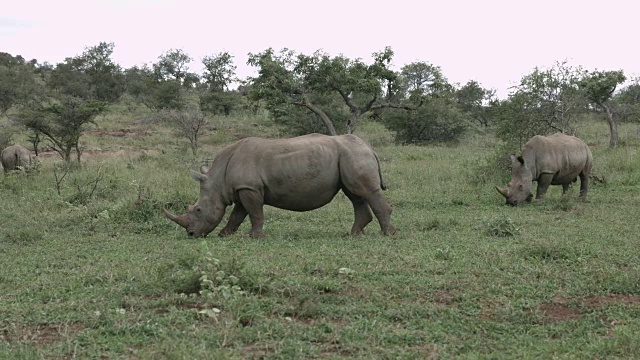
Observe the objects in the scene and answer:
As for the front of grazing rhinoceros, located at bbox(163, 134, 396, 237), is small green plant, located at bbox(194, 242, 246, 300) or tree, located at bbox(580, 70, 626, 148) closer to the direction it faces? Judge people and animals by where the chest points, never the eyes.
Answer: the small green plant

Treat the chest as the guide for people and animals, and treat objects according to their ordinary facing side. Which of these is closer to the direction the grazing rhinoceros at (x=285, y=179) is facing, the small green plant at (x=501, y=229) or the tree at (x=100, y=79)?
the tree

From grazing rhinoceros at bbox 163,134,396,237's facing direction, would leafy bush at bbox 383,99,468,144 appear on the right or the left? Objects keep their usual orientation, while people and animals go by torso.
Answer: on its right

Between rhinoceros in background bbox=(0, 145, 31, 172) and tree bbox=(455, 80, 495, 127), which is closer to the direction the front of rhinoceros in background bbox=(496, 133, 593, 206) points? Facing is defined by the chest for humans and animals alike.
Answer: the rhinoceros in background

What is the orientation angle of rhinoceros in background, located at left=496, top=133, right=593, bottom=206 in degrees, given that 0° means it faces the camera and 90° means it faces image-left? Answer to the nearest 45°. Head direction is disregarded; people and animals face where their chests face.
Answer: approximately 45°

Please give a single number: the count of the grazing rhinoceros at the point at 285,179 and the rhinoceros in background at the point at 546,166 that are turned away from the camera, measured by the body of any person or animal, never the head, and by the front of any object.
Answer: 0

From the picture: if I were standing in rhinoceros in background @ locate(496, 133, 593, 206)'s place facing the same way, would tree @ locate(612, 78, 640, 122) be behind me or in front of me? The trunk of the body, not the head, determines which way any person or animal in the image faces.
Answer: behind

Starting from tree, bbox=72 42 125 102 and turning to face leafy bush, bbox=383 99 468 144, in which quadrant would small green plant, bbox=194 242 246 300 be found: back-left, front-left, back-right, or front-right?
front-right

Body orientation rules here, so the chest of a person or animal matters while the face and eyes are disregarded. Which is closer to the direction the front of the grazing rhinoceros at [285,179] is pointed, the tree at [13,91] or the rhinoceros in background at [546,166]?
the tree

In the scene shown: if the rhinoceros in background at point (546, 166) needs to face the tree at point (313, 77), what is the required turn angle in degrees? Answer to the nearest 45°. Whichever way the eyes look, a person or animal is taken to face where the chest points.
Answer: approximately 90° to its right

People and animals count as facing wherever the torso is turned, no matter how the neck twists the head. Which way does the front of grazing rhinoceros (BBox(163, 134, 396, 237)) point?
to the viewer's left

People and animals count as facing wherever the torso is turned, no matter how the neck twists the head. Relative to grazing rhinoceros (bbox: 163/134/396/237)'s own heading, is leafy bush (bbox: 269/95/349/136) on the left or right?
on its right

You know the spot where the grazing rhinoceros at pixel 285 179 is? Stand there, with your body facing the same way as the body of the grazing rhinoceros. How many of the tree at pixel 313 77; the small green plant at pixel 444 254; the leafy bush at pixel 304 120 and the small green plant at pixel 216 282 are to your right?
2

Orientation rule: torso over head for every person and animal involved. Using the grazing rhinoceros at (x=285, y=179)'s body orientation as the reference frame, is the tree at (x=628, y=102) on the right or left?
on its right

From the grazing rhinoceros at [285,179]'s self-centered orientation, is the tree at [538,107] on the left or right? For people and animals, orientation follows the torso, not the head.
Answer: on its right
